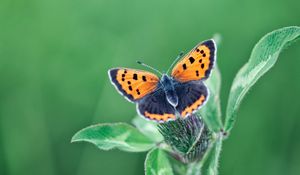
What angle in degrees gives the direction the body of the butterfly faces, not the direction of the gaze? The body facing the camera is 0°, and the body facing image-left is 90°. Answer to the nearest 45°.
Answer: approximately 180°

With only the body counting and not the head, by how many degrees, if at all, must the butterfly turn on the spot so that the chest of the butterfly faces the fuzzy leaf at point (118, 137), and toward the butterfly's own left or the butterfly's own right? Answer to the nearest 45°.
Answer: approximately 90° to the butterfly's own left

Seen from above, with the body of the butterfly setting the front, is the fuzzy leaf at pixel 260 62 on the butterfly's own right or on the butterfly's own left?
on the butterfly's own right
